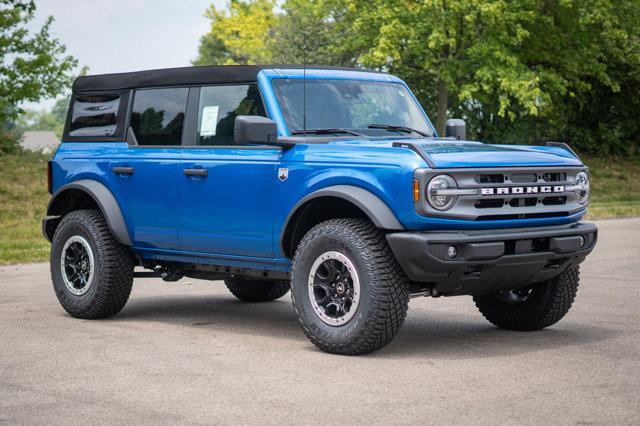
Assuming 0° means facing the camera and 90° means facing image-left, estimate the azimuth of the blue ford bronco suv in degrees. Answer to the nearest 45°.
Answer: approximately 315°

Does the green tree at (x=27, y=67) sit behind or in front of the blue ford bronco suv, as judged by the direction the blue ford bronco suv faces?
behind
